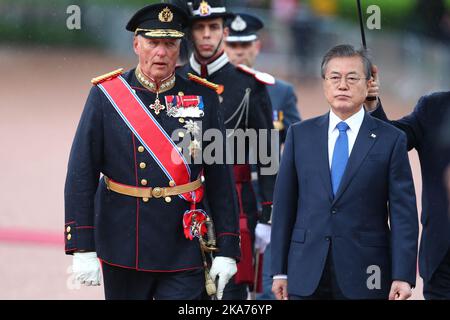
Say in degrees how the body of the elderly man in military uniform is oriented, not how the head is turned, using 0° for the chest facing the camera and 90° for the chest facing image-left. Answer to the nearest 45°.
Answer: approximately 0°

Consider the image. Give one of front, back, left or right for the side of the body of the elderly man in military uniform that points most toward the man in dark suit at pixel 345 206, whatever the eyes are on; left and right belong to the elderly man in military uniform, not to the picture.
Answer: left

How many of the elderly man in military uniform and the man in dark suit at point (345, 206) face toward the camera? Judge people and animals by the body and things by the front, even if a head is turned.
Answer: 2

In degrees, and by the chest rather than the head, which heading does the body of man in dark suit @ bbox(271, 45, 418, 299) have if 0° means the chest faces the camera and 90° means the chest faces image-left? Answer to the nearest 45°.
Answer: approximately 0°

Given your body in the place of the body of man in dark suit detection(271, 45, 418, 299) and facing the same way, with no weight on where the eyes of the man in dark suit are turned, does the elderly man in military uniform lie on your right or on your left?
on your right

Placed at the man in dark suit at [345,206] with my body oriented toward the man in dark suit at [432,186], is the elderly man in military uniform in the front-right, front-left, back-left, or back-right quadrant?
back-left

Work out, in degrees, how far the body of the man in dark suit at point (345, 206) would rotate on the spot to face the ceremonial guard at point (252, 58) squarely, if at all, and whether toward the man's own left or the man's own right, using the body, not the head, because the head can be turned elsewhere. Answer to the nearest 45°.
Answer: approximately 180°

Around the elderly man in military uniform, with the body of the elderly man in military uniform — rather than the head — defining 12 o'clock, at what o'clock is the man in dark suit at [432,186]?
The man in dark suit is roughly at 9 o'clock from the elderly man in military uniform.

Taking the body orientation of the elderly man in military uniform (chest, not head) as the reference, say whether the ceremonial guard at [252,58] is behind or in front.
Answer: behind
